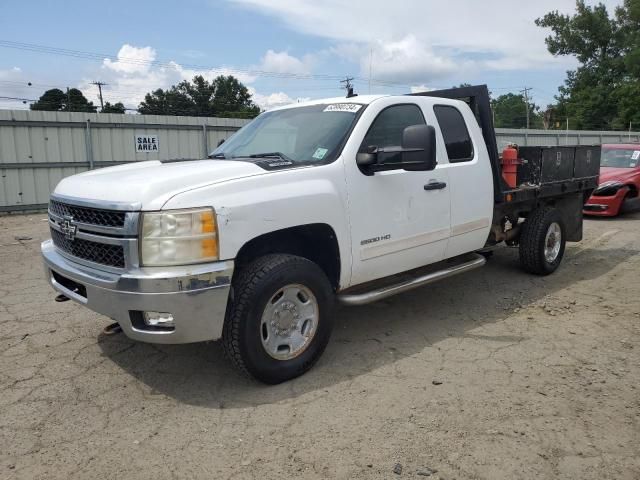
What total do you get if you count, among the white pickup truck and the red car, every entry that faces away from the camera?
0

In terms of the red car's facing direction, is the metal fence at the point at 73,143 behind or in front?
in front

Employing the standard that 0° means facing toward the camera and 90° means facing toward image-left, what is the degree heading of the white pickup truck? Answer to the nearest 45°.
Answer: approximately 45°

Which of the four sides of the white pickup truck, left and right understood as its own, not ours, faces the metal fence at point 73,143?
right

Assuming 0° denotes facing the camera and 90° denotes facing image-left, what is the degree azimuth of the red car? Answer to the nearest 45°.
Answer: approximately 45°

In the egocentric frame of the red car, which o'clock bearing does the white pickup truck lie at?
The white pickup truck is roughly at 11 o'clock from the red car.
